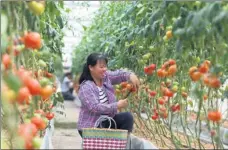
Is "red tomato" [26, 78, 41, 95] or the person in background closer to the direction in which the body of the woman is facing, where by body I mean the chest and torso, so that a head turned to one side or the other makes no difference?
the red tomato

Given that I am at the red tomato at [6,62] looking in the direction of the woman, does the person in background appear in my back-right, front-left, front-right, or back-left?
front-left

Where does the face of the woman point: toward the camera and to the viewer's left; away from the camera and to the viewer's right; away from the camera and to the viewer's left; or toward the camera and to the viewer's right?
toward the camera and to the viewer's right

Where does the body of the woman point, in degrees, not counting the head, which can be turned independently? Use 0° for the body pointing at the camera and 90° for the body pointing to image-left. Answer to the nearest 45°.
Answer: approximately 315°

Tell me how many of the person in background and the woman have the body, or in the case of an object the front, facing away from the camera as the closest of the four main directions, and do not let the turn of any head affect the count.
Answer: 0

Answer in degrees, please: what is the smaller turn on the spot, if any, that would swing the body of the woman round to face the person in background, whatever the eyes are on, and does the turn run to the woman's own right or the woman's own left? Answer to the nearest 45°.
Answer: approximately 135° to the woman's own left

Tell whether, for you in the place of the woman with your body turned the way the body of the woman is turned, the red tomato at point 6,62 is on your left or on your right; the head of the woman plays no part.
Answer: on your right

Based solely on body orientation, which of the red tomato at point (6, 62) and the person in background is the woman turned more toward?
the red tomato

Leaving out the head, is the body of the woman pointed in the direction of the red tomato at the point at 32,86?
no
